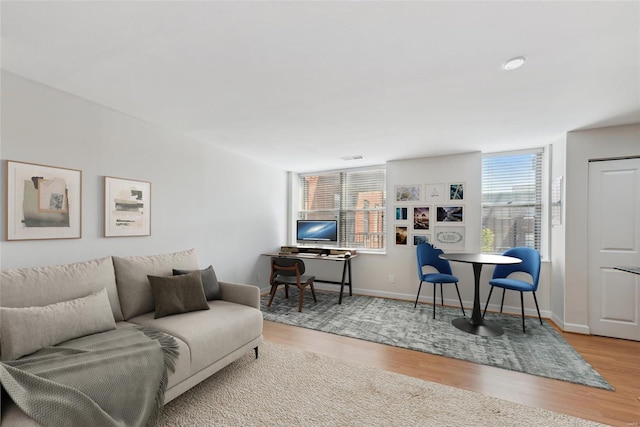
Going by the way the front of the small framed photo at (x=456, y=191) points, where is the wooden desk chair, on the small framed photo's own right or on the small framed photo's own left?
on the small framed photo's own right

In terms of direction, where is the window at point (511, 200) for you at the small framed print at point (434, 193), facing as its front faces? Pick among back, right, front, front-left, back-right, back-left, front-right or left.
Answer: left

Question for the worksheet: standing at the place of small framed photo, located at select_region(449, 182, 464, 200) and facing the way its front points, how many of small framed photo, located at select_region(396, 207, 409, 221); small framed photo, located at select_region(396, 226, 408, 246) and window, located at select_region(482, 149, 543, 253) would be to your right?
2

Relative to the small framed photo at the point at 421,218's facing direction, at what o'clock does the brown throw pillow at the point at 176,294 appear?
The brown throw pillow is roughly at 1 o'clock from the small framed photo.

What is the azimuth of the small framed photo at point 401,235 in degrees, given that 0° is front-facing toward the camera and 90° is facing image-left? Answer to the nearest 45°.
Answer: approximately 0°

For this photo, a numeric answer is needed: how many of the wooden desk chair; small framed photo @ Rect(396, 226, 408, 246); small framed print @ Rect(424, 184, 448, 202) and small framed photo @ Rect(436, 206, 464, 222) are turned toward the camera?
3

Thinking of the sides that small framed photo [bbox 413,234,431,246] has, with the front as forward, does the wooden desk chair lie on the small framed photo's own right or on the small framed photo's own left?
on the small framed photo's own right

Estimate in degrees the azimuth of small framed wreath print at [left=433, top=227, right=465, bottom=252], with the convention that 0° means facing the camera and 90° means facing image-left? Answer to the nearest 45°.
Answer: approximately 0°

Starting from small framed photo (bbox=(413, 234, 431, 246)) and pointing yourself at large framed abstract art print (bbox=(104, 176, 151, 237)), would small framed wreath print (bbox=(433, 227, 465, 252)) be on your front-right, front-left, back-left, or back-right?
back-left

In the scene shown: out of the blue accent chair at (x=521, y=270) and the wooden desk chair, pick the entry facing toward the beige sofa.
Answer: the blue accent chair

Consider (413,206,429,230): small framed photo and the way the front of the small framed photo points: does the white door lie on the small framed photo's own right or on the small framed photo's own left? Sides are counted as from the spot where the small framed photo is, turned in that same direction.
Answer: on the small framed photo's own left

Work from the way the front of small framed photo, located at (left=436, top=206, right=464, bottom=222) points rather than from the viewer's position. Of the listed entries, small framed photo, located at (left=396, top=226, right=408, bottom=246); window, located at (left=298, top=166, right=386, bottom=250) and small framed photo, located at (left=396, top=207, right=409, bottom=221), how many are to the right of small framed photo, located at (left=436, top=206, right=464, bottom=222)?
3
